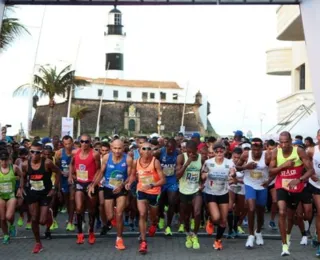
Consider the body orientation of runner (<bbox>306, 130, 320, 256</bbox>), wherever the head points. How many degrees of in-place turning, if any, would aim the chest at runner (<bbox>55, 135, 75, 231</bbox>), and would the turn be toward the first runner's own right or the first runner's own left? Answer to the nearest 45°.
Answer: approximately 90° to the first runner's own right

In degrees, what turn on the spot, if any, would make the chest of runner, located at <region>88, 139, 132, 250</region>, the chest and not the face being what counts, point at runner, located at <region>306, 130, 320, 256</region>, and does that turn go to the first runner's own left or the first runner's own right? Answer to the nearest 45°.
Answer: approximately 90° to the first runner's own left

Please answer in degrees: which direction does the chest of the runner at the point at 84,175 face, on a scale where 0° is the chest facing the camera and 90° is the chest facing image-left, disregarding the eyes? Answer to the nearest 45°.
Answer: approximately 0°

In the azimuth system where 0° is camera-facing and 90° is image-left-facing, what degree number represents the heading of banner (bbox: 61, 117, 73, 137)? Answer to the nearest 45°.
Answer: approximately 0°

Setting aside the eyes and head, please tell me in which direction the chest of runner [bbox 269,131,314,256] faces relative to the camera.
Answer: toward the camera

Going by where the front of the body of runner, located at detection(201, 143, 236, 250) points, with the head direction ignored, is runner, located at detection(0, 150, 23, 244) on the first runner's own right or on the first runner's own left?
on the first runner's own right
